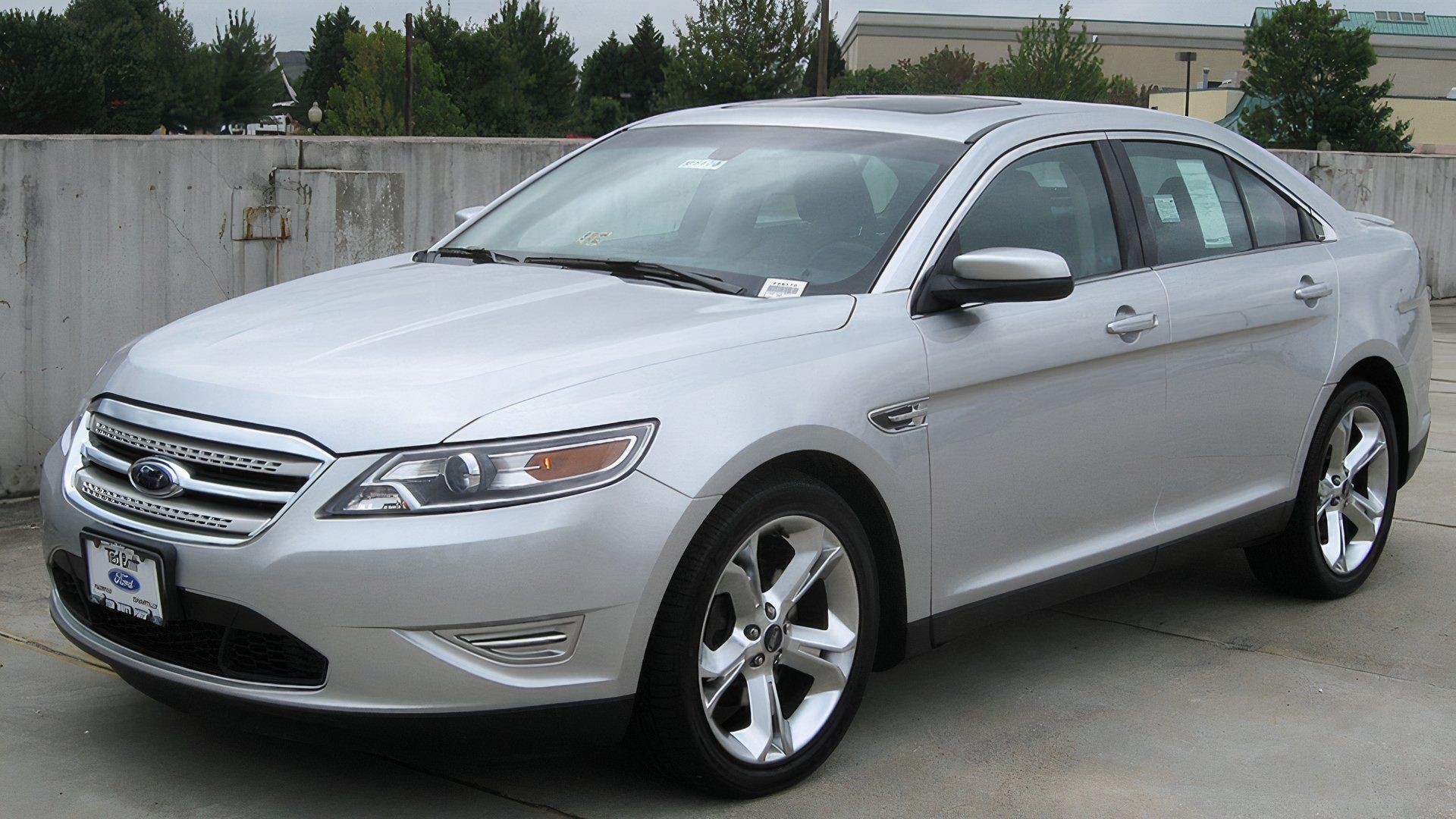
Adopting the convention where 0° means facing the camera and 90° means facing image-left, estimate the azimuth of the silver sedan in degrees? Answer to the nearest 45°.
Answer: approximately 45°

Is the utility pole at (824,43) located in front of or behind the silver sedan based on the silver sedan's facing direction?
behind
